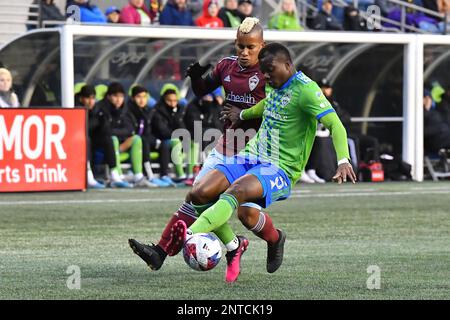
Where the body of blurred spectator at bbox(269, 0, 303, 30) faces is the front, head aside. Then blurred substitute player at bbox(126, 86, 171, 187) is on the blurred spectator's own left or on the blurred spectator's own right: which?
on the blurred spectator's own right

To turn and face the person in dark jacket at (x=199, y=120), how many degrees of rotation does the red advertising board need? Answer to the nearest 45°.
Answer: approximately 135° to its left

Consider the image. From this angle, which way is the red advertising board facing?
toward the camera

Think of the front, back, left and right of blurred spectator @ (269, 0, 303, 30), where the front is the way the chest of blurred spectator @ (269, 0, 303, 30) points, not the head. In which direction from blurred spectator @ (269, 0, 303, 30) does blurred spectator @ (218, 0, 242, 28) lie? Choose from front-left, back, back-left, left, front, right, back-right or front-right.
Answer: right

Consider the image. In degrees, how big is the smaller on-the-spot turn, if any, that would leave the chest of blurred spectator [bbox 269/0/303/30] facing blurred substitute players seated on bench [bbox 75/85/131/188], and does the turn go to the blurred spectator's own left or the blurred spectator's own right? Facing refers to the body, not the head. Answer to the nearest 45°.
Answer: approximately 45° to the blurred spectator's own right

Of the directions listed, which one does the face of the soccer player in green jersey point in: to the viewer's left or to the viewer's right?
to the viewer's left

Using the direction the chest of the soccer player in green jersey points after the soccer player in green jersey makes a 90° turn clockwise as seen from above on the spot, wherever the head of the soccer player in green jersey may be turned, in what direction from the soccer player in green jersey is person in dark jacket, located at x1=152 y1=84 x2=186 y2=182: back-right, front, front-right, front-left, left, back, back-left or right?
front-right

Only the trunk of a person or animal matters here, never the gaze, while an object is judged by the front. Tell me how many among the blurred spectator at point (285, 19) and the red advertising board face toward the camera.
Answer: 2

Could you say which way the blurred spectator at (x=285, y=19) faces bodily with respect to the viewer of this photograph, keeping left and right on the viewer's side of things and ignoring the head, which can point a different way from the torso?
facing the viewer
